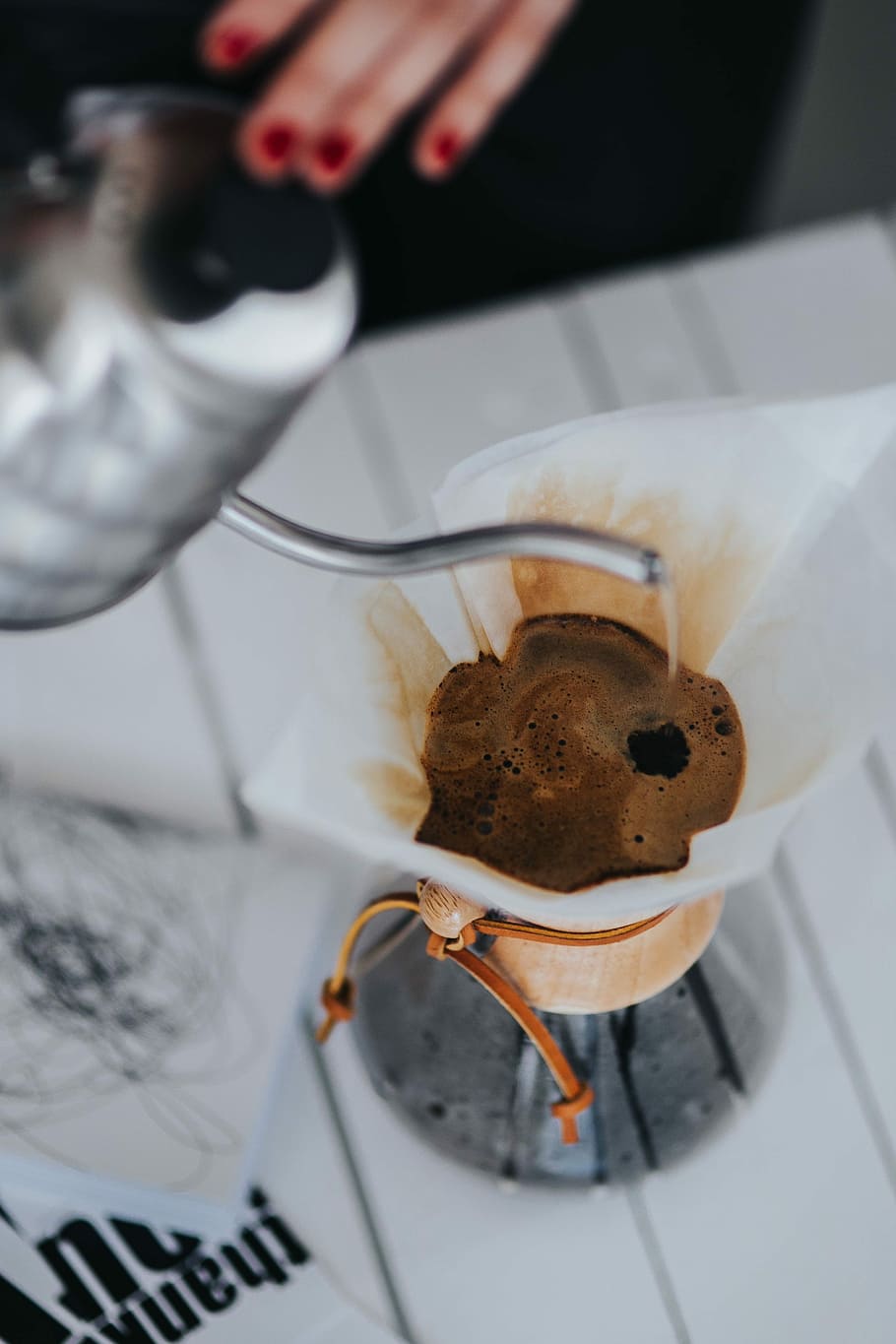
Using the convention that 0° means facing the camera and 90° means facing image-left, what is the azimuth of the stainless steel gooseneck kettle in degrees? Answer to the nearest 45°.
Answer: approximately 270°
